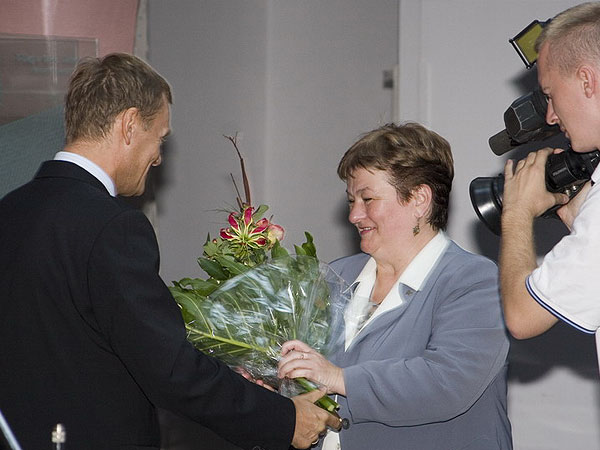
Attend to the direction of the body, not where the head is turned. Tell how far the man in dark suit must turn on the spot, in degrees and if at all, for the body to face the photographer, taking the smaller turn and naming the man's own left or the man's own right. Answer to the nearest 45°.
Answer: approximately 45° to the man's own right

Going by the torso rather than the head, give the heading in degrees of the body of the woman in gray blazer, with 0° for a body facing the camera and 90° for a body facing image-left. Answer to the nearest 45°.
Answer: approximately 45°

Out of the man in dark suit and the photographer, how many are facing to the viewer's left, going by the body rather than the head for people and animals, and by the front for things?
1

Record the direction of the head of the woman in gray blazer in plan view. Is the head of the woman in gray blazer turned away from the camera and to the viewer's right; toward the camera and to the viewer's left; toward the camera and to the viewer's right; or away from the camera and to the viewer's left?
toward the camera and to the viewer's left

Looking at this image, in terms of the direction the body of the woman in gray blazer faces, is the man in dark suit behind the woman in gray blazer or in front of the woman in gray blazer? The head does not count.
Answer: in front

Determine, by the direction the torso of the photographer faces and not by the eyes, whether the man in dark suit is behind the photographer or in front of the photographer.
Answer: in front

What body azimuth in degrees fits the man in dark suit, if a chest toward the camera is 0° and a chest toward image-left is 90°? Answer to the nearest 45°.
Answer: approximately 225°

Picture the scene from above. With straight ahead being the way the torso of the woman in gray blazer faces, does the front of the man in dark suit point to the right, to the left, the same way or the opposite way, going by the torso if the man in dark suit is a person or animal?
the opposite way

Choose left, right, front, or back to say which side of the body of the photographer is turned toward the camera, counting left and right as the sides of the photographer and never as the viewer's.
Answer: left

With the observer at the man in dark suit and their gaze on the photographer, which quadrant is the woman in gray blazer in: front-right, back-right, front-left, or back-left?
front-left
